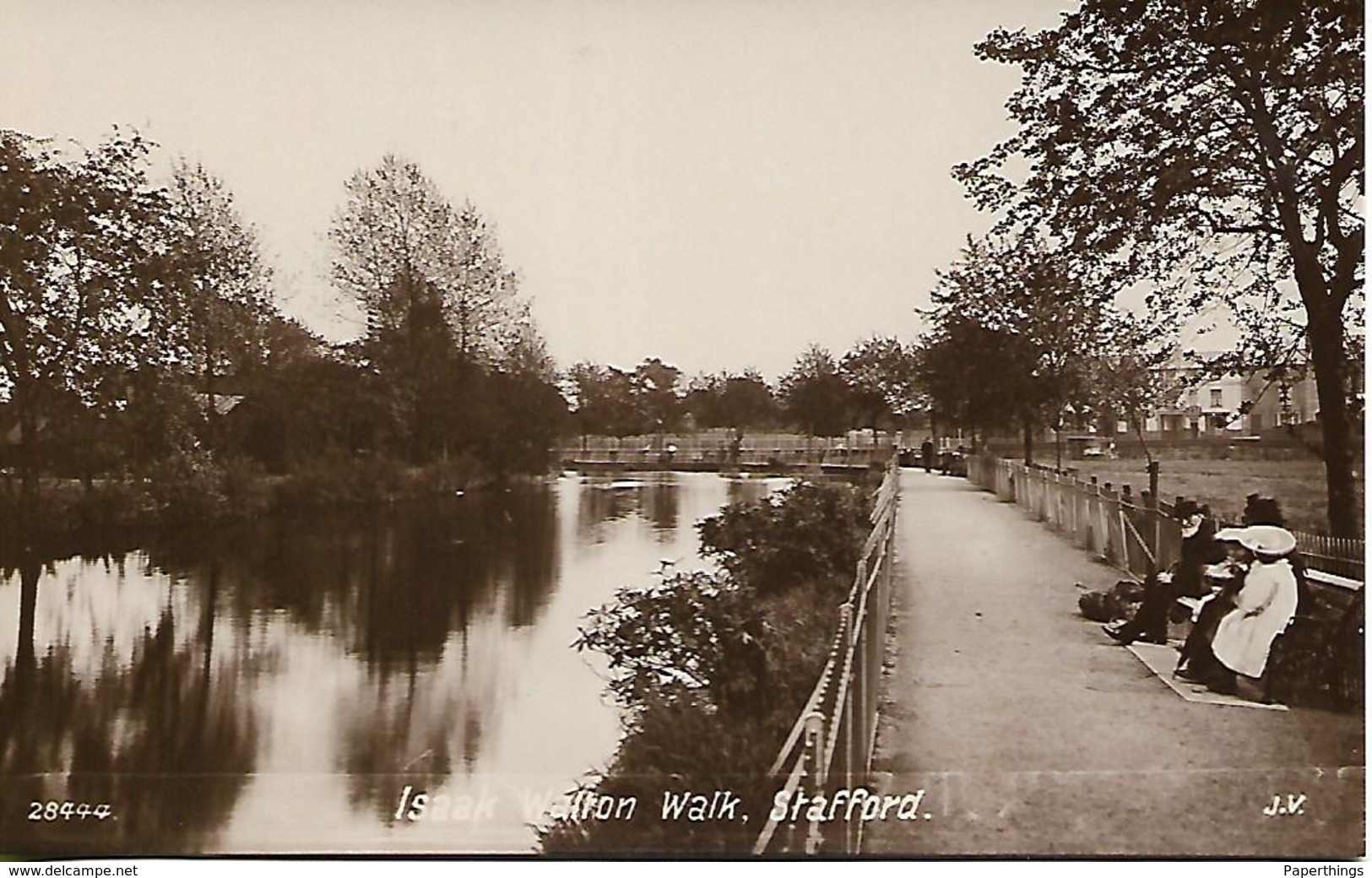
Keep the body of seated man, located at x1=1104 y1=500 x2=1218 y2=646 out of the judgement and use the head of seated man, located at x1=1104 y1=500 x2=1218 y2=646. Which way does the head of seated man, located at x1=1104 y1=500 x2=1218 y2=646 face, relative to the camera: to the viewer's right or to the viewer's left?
to the viewer's left

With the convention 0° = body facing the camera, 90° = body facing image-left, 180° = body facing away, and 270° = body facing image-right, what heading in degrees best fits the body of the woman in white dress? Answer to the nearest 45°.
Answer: approximately 90°

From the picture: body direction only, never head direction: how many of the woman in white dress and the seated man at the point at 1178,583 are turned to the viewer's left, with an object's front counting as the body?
2

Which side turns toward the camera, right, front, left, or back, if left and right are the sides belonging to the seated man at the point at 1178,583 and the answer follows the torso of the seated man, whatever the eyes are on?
left

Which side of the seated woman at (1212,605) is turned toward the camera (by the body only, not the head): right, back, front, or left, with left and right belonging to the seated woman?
left
